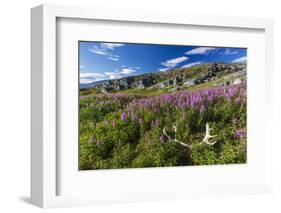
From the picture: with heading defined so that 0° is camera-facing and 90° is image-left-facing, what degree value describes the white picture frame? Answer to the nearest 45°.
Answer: approximately 315°
